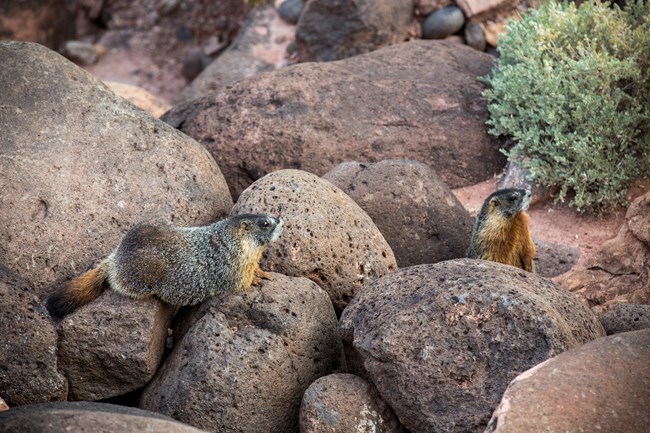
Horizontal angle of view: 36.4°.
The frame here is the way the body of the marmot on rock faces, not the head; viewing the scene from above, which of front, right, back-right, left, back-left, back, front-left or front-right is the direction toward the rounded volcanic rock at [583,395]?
front-right

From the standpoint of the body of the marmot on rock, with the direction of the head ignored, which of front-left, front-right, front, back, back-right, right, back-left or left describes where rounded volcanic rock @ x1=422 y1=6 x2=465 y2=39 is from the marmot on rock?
front-left

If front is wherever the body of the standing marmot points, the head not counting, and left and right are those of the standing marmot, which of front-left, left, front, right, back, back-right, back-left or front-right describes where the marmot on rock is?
back-right

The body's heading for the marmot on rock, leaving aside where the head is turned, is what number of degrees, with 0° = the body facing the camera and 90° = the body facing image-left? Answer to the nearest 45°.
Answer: approximately 270°

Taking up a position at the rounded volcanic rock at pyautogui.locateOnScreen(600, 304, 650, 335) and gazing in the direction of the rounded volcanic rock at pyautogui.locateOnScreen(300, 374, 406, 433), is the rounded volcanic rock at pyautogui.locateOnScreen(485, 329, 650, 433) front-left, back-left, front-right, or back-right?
front-left

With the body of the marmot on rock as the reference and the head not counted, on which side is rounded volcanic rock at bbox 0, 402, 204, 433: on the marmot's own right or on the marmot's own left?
on the marmot's own right

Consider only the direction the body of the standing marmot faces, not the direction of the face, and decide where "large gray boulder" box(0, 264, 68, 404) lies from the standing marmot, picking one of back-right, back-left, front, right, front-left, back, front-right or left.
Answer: back-right

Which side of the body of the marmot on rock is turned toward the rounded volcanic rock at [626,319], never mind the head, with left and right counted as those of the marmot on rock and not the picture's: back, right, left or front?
front

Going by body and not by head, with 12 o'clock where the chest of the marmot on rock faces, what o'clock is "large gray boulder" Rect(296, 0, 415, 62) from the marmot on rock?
The large gray boulder is roughly at 10 o'clock from the marmot on rock.

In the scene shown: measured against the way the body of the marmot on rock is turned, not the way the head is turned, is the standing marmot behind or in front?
in front
